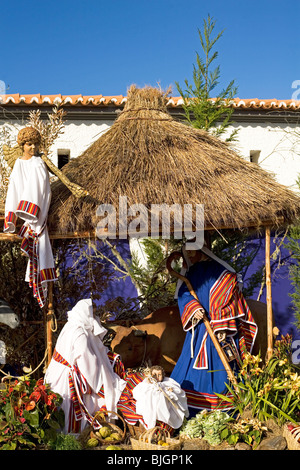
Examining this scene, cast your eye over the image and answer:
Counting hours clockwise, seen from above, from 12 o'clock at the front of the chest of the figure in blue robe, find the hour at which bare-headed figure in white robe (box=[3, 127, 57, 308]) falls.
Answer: The bare-headed figure in white robe is roughly at 1 o'clock from the figure in blue robe.

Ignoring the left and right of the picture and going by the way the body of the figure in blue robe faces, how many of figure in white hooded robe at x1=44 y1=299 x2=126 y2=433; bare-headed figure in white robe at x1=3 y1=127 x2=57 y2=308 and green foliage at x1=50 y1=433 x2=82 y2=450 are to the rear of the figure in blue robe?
0

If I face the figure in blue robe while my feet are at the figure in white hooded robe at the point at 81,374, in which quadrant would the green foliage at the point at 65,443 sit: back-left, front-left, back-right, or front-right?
back-right

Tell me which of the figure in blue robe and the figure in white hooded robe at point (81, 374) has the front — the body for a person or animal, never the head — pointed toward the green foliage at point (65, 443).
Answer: the figure in blue robe

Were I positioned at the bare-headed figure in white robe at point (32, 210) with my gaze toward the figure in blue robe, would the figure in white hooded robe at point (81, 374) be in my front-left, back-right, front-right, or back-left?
front-right

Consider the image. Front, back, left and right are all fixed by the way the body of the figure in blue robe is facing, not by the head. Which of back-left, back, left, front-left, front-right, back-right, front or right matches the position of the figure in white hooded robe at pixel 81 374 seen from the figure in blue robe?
front

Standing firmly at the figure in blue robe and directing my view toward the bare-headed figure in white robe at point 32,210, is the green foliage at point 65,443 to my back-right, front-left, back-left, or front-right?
front-left

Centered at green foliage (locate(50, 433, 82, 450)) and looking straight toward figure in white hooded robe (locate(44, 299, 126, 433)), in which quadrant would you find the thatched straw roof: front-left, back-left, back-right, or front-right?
front-right

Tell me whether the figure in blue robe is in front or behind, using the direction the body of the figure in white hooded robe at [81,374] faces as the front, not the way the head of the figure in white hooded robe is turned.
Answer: in front

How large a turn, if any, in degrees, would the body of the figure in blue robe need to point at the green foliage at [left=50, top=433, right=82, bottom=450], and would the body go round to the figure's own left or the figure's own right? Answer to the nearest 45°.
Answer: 0° — they already face it

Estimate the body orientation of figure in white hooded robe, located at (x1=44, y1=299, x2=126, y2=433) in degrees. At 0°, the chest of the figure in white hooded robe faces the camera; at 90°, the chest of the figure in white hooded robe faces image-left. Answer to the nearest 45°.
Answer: approximately 270°

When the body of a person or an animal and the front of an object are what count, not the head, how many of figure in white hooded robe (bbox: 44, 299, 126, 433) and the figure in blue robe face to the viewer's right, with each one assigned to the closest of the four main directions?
1

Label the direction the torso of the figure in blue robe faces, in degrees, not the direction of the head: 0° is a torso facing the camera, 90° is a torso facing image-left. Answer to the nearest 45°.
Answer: approximately 45°
